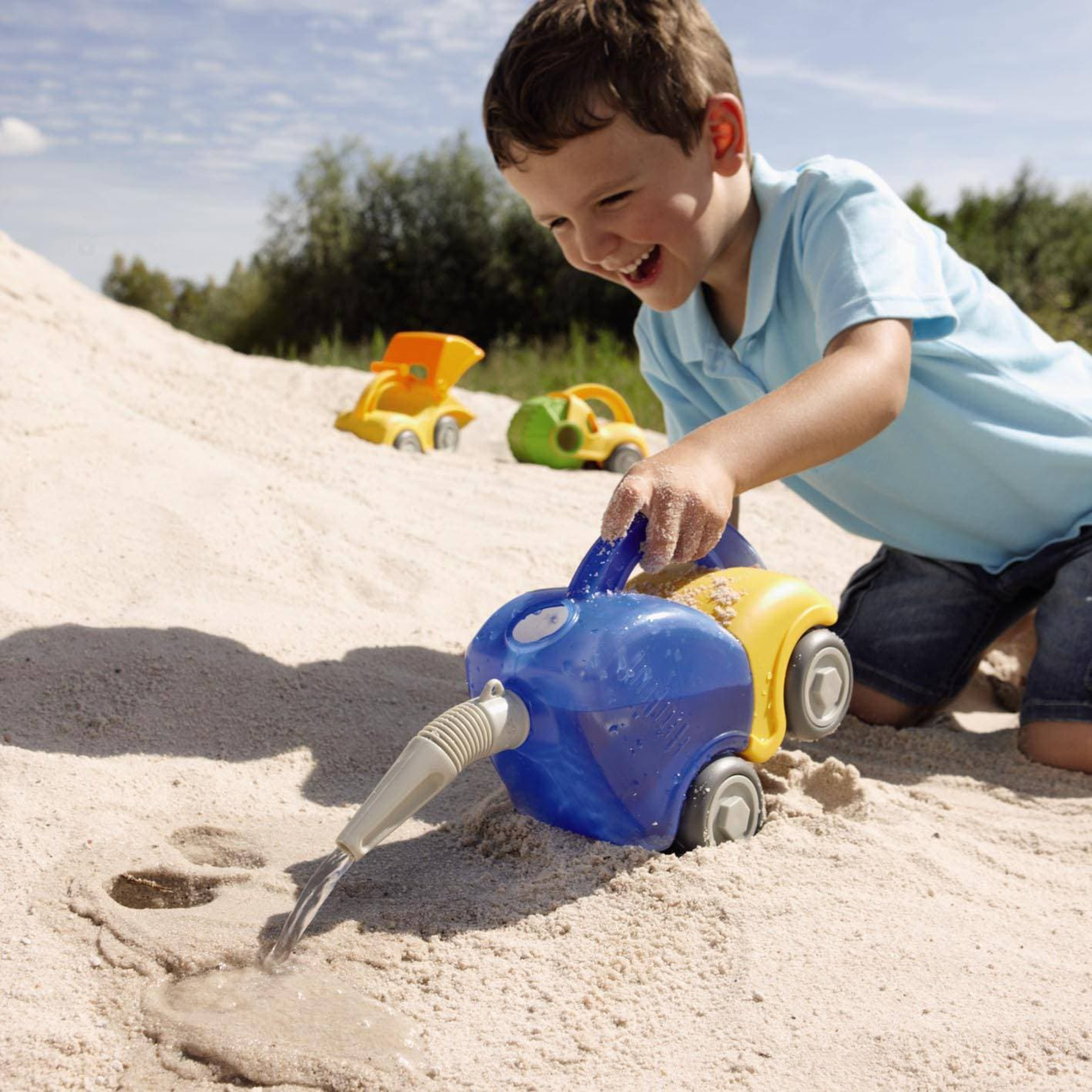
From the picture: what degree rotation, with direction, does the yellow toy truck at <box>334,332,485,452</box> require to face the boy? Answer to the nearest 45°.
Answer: approximately 45° to its left

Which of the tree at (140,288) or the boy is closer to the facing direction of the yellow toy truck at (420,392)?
the boy

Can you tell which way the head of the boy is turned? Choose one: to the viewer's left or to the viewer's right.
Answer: to the viewer's left

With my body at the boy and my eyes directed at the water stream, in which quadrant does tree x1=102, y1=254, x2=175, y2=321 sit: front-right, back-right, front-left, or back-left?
back-right
